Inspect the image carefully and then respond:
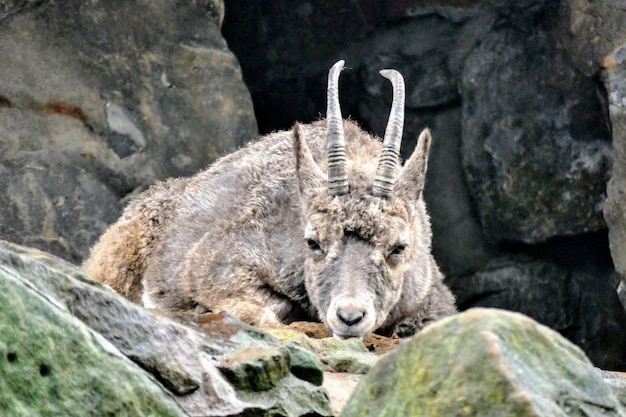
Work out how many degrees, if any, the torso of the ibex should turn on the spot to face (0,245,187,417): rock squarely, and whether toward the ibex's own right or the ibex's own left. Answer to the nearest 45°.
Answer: approximately 45° to the ibex's own right

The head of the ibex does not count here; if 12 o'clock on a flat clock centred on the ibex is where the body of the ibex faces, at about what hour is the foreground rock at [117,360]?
The foreground rock is roughly at 2 o'clock from the ibex.

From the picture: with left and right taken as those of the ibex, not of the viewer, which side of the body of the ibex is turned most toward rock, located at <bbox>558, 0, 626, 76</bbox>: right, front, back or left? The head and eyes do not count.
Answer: left

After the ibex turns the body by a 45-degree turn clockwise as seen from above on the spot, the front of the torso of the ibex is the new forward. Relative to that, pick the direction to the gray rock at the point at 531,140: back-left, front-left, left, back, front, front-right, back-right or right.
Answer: back-left

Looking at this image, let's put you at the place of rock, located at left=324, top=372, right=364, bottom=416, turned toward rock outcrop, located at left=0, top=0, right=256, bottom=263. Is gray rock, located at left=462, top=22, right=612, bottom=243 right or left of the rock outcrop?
right

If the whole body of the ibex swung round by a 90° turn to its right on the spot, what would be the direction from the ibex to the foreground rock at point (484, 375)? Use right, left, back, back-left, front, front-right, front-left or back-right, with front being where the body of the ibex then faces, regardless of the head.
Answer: front-left

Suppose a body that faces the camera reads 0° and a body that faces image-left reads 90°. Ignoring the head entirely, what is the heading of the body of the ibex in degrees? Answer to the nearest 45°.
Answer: approximately 315°
